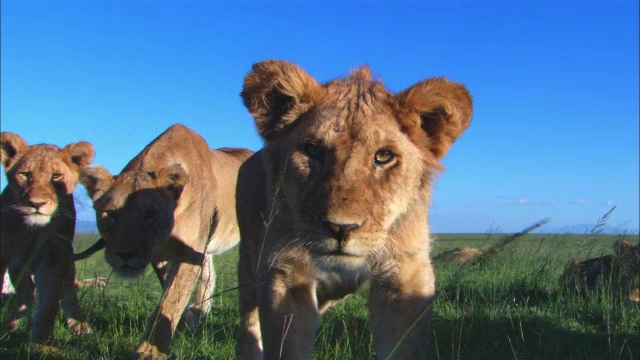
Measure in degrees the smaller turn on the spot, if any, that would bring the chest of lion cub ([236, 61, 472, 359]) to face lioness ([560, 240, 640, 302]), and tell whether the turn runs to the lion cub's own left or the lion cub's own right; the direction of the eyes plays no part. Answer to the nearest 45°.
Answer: approximately 135° to the lion cub's own left

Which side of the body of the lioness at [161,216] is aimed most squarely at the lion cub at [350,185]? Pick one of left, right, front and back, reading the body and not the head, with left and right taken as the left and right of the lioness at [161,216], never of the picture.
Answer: left

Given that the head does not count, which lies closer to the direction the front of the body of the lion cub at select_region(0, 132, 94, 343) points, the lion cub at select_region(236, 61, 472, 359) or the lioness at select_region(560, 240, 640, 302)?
the lion cub at select_region(236, 61, 472, 359)

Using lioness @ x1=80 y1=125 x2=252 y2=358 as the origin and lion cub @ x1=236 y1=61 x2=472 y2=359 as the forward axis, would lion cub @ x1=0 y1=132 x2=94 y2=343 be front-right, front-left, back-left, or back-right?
back-right

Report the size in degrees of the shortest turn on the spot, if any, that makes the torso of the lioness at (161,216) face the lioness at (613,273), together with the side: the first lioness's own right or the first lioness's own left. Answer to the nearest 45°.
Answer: approximately 135° to the first lioness's own left

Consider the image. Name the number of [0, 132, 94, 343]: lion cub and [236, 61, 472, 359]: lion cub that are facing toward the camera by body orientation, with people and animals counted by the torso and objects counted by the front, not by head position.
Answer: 2

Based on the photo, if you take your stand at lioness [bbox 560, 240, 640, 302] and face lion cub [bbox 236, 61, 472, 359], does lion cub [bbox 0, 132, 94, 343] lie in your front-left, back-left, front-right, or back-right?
front-right

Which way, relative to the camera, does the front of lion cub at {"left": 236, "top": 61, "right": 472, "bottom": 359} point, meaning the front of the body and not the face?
toward the camera

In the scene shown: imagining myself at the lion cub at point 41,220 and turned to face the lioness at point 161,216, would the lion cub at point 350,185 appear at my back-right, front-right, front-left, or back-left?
front-right

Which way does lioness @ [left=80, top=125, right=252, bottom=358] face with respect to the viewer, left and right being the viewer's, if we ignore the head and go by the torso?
facing the viewer and to the left of the viewer

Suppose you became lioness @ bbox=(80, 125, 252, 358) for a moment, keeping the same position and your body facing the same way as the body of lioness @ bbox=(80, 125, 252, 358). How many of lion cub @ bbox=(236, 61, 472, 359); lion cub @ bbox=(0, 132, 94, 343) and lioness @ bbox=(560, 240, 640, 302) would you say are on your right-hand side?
1

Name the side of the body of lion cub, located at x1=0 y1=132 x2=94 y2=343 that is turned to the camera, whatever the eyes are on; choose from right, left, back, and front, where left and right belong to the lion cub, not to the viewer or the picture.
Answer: front
